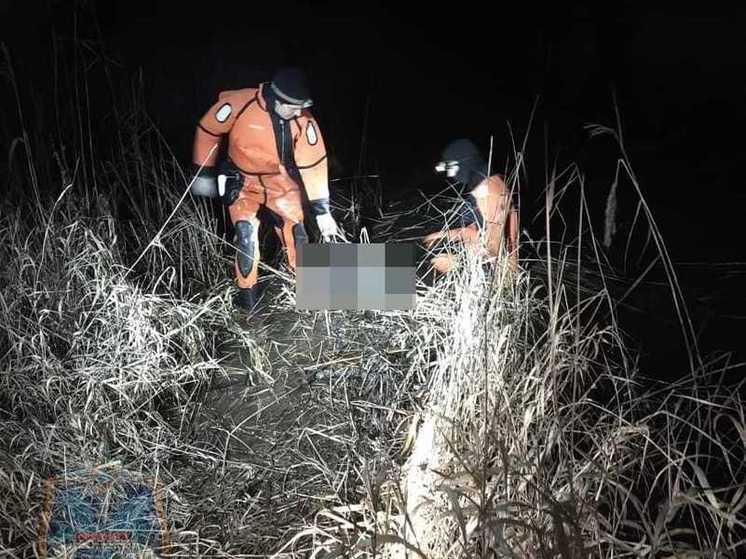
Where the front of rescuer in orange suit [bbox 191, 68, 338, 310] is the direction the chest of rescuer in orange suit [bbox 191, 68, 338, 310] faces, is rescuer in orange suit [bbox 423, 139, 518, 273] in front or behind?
in front

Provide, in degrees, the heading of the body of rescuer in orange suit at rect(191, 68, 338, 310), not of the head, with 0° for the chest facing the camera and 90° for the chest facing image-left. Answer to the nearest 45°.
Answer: approximately 315°
